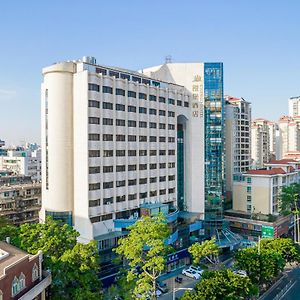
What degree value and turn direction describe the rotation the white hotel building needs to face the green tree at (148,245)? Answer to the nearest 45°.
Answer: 0° — it already faces it

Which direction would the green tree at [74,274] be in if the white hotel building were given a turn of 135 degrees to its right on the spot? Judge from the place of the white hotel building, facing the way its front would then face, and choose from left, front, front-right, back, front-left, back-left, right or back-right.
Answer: left
